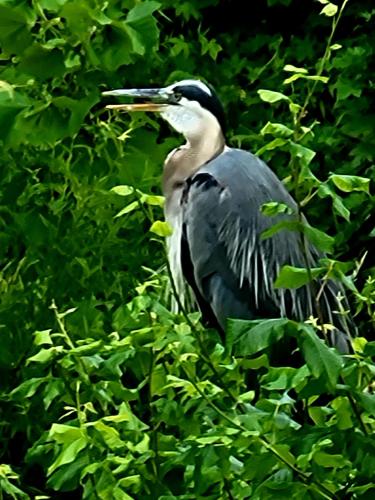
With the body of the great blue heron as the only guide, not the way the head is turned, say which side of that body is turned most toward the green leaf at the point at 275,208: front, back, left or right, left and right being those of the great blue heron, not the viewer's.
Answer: left

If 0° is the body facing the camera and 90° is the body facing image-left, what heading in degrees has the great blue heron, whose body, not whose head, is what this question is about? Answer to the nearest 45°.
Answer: approximately 90°
